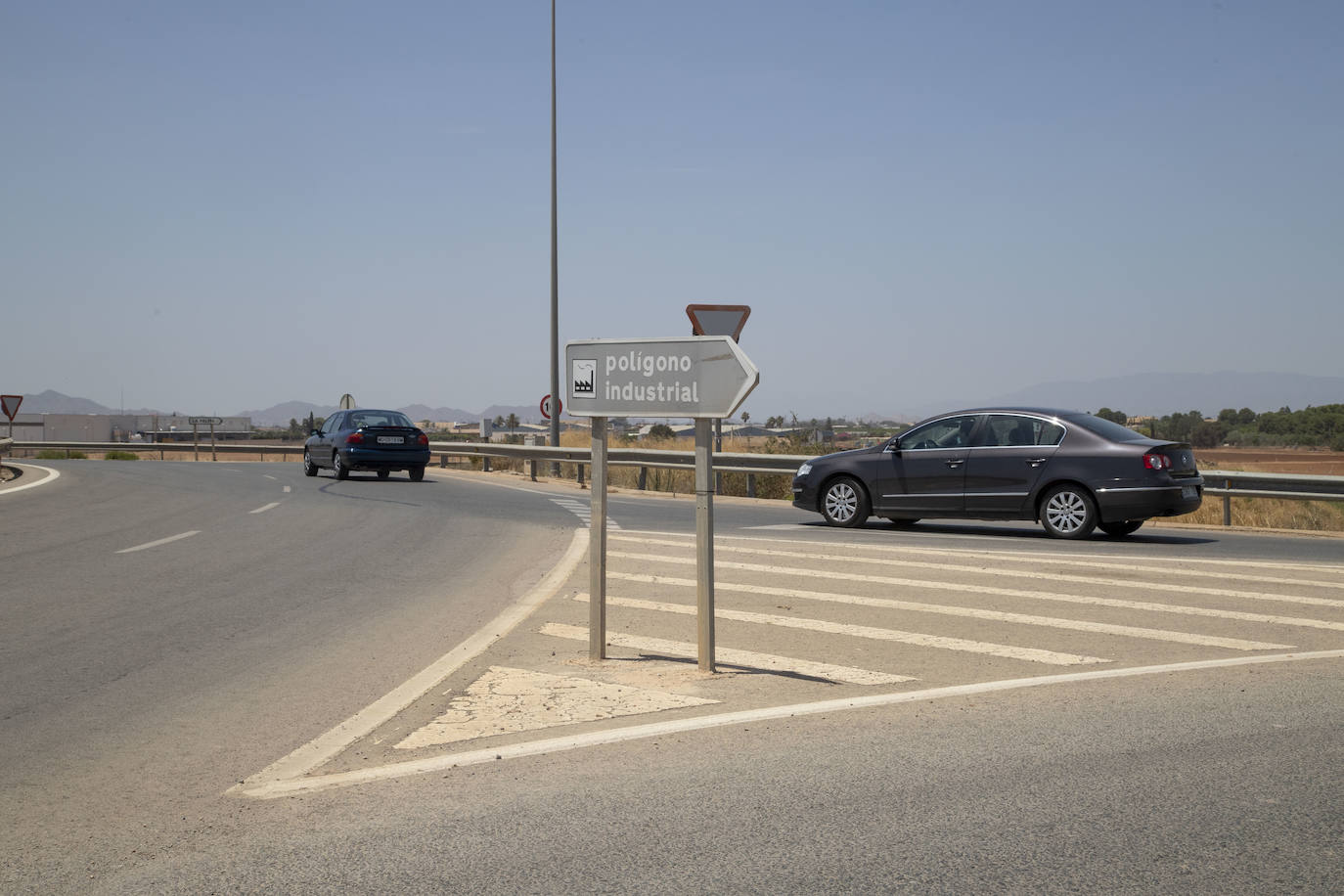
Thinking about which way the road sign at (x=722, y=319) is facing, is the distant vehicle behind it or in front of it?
behind

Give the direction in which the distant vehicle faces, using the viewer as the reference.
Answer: facing away from the viewer and to the left of the viewer

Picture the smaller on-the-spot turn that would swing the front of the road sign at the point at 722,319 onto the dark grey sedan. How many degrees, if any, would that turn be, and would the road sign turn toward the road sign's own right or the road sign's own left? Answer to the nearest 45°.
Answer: approximately 90° to the road sign's own left

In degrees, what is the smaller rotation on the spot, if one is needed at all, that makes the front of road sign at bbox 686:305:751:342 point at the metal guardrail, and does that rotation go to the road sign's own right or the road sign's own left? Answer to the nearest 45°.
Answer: approximately 180°

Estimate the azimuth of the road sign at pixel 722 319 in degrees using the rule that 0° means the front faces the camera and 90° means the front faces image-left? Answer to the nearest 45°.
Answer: approximately 0°

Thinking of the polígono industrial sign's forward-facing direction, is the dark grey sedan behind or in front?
behind
